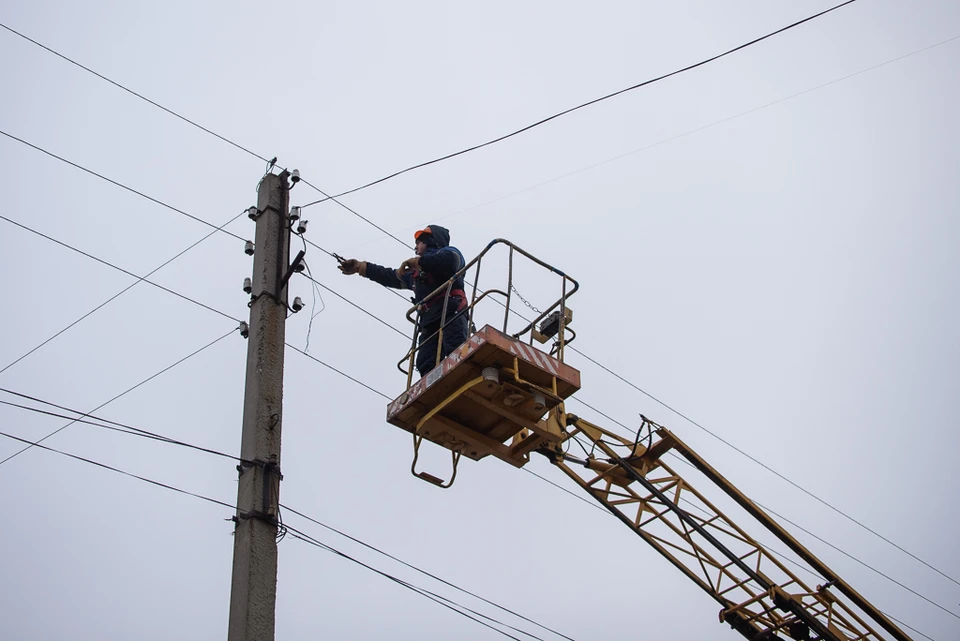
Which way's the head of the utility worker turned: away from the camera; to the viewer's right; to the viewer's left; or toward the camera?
to the viewer's left

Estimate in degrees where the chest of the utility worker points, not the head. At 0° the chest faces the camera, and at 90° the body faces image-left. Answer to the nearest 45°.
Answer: approximately 90°
